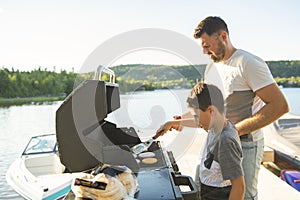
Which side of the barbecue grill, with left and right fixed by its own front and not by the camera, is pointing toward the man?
front

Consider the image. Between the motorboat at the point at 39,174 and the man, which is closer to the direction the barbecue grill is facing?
the man

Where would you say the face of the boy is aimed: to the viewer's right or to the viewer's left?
to the viewer's left

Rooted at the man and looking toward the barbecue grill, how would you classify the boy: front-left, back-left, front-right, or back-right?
front-left

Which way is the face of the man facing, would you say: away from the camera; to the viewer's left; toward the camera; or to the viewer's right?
to the viewer's left

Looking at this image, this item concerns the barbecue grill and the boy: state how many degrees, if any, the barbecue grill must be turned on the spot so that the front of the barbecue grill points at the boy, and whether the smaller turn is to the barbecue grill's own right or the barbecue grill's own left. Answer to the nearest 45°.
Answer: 0° — it already faces them

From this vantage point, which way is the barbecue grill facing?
to the viewer's right
